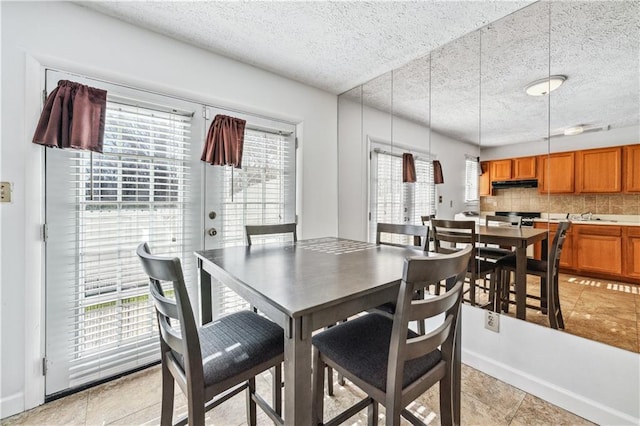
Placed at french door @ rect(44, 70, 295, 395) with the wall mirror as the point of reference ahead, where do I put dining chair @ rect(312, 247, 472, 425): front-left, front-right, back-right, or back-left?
front-right

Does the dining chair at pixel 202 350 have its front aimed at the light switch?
no

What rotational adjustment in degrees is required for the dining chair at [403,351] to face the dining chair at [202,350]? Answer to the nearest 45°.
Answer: approximately 45° to its left

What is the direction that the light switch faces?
toward the camera

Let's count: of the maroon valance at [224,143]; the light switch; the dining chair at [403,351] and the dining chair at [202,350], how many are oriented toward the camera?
2

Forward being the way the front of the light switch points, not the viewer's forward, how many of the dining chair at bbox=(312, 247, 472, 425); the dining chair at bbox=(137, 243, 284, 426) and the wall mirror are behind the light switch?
0

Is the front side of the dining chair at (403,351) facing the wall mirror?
no

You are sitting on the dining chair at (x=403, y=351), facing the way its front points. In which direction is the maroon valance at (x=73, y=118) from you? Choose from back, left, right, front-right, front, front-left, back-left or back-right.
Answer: front-left

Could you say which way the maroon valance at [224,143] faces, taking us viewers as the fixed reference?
facing the viewer

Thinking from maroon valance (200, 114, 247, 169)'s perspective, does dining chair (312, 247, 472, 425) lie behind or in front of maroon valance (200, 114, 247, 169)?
in front

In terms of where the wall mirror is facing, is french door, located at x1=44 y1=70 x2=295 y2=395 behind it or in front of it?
in front

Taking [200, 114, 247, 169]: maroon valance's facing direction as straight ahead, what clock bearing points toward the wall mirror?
The wall mirror is roughly at 10 o'clock from the maroon valance.

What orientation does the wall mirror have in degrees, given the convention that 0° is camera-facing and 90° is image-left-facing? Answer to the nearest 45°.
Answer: approximately 45°

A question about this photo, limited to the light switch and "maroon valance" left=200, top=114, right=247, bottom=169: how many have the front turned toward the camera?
2

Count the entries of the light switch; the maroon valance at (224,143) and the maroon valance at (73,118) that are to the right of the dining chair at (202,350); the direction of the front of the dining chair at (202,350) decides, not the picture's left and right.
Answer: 0

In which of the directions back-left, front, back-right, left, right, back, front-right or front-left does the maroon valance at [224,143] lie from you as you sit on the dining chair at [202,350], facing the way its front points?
front-left

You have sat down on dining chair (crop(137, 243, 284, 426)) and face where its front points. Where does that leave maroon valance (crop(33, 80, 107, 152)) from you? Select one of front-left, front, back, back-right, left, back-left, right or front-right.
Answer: left

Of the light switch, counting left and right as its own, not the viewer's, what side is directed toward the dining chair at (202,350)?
front

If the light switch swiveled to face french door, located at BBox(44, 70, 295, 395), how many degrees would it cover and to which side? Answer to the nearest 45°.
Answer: approximately 90° to its left
